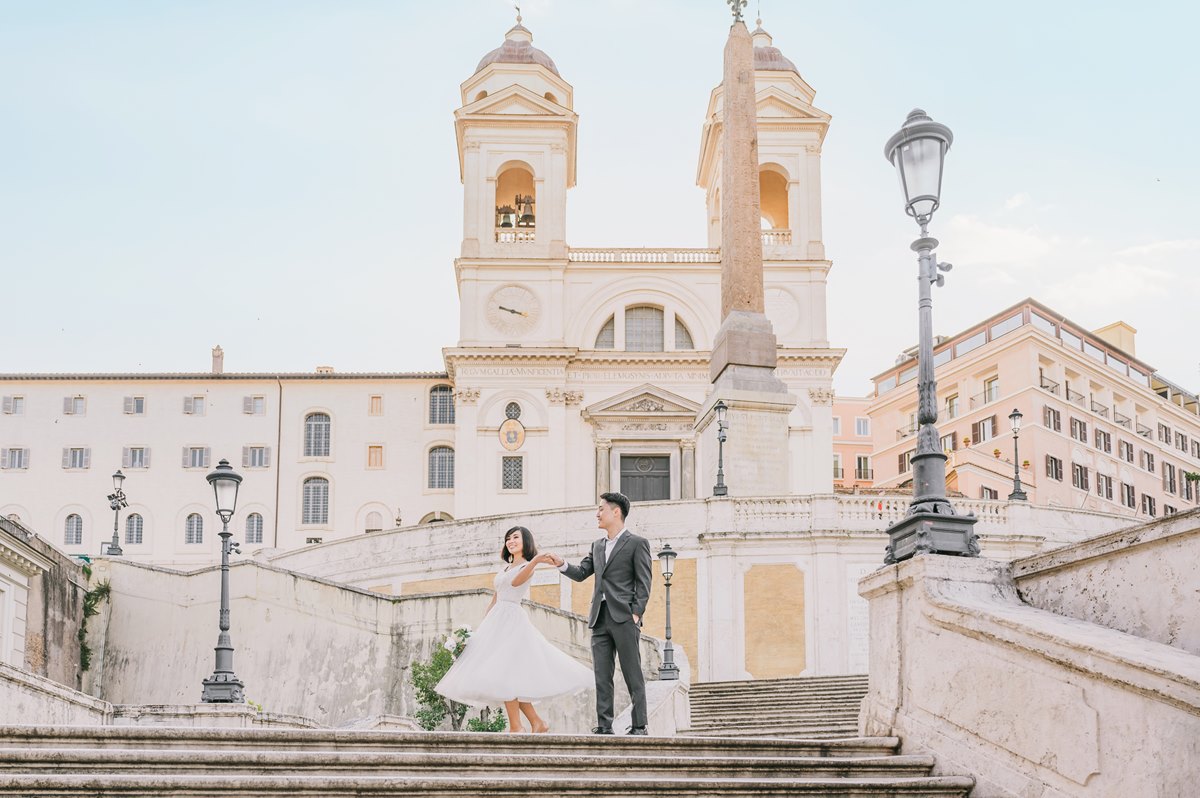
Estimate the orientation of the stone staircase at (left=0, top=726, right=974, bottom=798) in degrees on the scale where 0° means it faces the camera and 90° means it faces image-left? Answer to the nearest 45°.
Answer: approximately 0°

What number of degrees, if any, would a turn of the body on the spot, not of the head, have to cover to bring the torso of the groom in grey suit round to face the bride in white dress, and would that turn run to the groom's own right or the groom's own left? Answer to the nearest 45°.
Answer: approximately 90° to the groom's own right

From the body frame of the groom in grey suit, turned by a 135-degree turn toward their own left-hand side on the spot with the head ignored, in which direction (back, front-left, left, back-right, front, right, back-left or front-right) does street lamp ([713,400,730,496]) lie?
left

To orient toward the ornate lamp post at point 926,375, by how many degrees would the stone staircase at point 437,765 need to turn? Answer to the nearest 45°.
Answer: approximately 135° to its left

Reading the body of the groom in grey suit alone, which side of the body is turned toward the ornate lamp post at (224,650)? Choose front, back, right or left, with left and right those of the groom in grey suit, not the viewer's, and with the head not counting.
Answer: right

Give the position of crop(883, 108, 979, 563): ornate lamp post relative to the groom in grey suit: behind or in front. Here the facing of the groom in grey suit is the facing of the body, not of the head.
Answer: behind

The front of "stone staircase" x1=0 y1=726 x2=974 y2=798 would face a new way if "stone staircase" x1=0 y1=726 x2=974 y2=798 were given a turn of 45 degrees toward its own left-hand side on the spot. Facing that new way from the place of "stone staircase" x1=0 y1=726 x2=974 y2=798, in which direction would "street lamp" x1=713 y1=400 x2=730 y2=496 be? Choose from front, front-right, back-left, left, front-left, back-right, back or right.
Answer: back-left

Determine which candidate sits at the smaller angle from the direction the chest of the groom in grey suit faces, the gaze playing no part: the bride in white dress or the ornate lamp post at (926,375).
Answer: the bride in white dress
